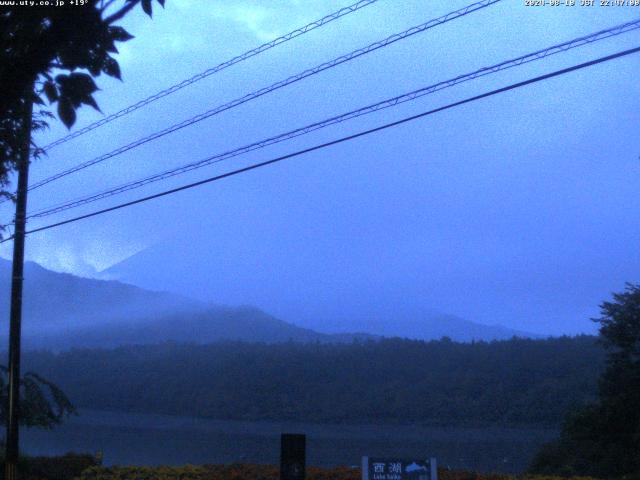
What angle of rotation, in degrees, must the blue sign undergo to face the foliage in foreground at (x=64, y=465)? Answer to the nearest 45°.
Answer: approximately 135° to its right

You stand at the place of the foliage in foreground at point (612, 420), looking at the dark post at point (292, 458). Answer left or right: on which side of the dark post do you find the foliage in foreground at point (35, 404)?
right

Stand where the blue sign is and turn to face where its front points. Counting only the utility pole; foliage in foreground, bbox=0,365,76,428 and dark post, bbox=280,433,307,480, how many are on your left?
0

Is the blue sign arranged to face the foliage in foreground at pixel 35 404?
no

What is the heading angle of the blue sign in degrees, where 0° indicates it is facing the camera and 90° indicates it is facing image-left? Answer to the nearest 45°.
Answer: approximately 0°

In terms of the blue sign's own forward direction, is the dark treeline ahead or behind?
behind

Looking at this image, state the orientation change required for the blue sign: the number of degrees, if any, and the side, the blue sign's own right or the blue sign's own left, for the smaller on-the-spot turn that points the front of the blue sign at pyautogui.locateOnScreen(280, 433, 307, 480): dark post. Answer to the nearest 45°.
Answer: approximately 45° to the blue sign's own right
